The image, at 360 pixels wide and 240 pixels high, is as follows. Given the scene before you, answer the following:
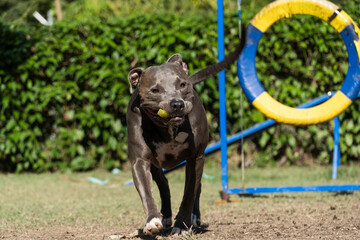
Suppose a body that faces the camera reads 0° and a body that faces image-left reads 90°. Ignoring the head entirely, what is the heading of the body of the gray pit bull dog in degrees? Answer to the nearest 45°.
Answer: approximately 0°

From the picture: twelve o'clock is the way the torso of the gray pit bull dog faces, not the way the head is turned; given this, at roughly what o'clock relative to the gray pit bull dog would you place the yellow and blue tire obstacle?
The yellow and blue tire obstacle is roughly at 8 o'clock from the gray pit bull dog.
